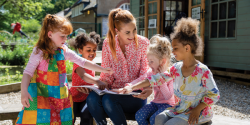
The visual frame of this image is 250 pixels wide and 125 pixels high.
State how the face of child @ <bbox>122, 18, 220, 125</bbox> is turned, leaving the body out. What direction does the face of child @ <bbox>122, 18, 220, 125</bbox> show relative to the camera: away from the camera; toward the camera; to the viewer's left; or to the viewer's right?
to the viewer's left

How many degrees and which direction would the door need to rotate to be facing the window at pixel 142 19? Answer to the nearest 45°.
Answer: approximately 90° to its right

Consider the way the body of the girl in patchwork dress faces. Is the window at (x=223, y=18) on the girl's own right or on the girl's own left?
on the girl's own left

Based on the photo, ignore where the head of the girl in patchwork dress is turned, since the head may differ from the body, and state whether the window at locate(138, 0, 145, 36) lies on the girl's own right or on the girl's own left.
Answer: on the girl's own left

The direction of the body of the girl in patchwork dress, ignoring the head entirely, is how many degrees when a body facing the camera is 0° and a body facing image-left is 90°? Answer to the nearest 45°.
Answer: approximately 315°
